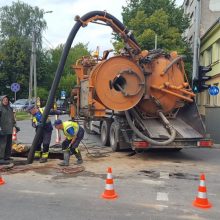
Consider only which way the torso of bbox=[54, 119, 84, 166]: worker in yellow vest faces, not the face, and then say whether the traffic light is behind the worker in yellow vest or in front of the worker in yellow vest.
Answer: behind

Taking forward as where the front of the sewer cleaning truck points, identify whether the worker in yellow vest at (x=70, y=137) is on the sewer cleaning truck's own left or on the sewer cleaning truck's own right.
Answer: on the sewer cleaning truck's own left

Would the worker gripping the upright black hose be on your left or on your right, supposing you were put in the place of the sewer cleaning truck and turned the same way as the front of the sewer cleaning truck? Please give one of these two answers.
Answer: on your left

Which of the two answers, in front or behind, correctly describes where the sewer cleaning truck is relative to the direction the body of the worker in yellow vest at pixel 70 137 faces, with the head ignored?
behind

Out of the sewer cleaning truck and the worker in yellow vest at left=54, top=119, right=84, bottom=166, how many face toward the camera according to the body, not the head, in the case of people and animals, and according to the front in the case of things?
0

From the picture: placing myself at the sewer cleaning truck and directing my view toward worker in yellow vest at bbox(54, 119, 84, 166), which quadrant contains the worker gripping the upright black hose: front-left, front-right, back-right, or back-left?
front-right

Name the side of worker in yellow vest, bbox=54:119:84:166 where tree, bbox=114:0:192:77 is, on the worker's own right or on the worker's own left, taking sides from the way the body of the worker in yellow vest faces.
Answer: on the worker's own right

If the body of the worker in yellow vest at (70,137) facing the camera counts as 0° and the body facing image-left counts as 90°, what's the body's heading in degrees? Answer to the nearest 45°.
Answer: approximately 90°

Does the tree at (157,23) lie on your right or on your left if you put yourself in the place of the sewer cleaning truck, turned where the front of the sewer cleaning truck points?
on your right

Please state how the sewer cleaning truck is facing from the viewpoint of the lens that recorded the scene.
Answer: facing away from the viewer and to the left of the viewer

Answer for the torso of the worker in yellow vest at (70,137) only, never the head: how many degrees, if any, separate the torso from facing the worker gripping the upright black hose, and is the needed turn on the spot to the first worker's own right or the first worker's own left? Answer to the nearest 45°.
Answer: approximately 45° to the first worker's own right
